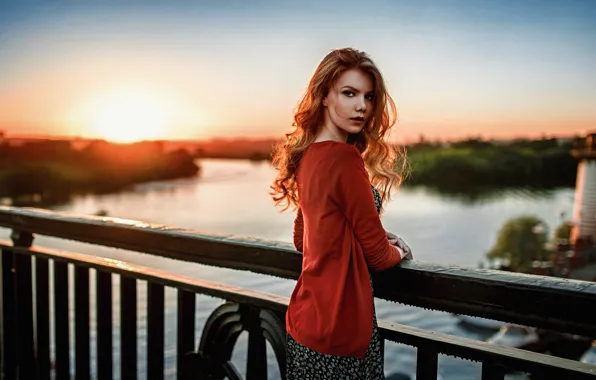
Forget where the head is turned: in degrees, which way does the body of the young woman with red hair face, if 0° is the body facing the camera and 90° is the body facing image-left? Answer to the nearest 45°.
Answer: approximately 225°

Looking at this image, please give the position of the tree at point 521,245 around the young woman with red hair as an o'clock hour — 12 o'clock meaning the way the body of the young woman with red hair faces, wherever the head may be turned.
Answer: The tree is roughly at 11 o'clock from the young woman with red hair.
